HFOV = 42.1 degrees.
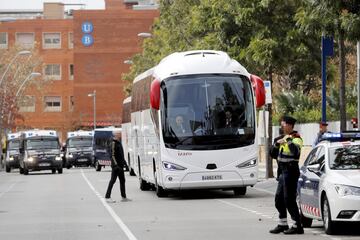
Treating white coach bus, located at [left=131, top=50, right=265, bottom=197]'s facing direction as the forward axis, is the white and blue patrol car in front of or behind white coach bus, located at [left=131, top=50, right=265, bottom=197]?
in front

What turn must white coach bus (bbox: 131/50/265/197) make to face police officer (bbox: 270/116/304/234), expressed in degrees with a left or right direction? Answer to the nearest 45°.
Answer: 0° — it already faces them

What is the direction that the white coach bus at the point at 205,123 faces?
toward the camera
